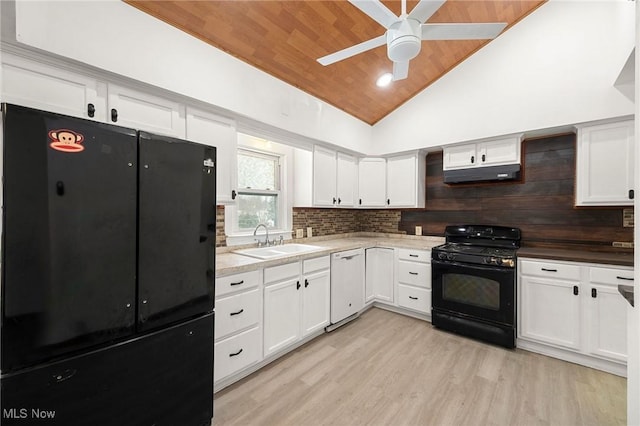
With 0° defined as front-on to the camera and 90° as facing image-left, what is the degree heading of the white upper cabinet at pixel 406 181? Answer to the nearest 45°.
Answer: approximately 45°

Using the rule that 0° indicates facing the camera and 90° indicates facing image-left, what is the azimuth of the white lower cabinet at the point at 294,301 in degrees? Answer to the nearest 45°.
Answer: approximately 315°

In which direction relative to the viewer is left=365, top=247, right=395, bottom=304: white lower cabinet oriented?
toward the camera

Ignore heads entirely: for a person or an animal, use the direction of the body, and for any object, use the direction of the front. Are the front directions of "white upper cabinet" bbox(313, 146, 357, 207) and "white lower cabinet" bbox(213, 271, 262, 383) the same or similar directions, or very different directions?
same or similar directions

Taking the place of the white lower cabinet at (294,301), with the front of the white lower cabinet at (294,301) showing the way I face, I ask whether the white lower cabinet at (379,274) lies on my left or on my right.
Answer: on my left

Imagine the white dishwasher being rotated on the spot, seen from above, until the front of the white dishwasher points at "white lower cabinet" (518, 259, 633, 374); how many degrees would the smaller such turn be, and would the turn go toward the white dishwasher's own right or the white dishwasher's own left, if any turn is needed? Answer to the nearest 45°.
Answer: approximately 45° to the white dishwasher's own left

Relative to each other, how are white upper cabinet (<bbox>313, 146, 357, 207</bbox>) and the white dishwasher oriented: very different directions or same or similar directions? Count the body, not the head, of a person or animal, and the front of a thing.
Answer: same or similar directions

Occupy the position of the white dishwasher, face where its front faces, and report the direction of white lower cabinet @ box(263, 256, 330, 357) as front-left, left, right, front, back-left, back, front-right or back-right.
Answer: right

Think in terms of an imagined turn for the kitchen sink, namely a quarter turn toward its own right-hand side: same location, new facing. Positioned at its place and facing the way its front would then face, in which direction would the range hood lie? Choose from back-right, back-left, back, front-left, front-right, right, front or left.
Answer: back-left

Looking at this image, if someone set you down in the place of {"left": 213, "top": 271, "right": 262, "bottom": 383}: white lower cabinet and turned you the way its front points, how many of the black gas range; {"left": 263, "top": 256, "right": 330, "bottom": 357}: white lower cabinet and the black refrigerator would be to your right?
1

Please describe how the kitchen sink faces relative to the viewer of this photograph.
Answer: facing the viewer and to the right of the viewer

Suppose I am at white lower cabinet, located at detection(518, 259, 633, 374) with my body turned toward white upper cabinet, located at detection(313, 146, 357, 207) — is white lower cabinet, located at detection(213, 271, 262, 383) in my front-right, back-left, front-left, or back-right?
front-left
